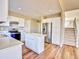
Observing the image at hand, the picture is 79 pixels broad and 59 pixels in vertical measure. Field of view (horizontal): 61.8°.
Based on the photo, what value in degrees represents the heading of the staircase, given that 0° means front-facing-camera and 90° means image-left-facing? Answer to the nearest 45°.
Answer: approximately 0°

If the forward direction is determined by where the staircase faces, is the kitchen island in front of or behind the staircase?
in front
